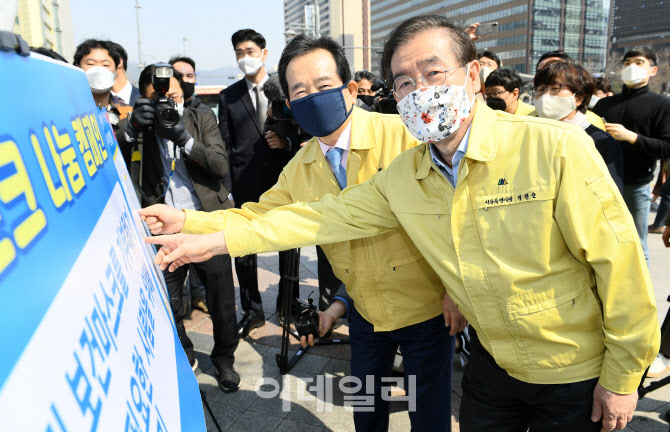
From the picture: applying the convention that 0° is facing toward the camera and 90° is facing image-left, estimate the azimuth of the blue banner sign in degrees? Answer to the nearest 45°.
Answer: approximately 315°

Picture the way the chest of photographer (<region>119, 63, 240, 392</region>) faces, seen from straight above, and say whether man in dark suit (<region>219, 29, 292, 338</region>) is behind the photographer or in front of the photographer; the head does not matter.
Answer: behind

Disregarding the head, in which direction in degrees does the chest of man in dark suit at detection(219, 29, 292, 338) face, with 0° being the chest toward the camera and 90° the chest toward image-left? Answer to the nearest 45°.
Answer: approximately 0°

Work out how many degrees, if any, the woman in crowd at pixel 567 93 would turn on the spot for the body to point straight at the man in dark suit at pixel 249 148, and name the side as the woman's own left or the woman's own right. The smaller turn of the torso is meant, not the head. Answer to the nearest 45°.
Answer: approximately 45° to the woman's own right

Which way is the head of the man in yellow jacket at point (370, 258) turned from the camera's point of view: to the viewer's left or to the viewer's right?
to the viewer's left

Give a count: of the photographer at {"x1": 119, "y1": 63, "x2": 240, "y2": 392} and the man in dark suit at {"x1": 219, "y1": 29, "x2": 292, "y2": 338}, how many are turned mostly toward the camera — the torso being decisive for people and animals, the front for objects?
2

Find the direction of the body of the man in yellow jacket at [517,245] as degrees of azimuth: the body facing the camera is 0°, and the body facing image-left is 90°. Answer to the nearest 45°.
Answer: approximately 45°

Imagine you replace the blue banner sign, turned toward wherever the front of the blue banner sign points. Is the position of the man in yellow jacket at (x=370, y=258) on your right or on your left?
on your left

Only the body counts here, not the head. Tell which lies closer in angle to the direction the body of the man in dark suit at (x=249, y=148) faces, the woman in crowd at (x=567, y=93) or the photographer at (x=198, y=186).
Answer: the photographer
